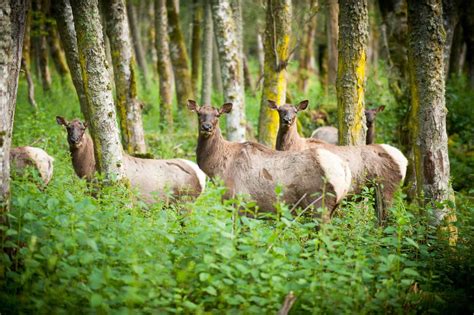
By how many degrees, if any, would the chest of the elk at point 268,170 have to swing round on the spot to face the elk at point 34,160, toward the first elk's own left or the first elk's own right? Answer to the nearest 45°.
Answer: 0° — it already faces it

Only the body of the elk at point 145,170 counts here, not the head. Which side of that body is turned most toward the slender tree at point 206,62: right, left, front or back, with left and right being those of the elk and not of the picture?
right

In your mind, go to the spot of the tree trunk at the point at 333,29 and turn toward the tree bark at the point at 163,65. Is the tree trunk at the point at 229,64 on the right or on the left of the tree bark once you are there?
left

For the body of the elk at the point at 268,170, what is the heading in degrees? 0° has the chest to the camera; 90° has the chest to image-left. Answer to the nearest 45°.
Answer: approximately 90°

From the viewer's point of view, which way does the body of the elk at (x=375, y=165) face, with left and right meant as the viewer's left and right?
facing to the left of the viewer

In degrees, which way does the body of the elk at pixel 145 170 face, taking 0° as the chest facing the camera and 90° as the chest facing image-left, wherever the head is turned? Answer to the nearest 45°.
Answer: approximately 90°
